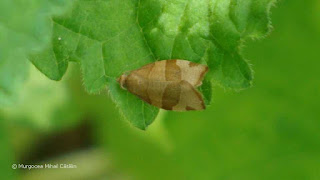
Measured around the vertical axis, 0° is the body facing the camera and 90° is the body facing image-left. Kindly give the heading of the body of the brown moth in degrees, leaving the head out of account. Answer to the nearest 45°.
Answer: approximately 90°
